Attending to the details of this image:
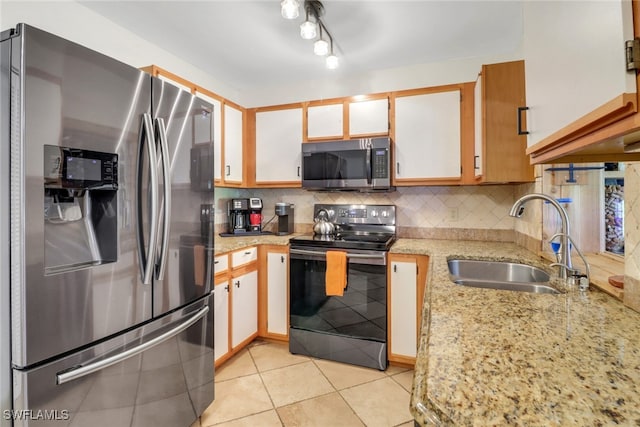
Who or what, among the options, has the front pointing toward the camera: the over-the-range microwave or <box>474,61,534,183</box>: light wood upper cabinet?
the over-the-range microwave

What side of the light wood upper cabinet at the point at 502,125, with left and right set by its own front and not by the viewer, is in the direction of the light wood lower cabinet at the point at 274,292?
front

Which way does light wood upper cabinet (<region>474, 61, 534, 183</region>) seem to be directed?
to the viewer's left

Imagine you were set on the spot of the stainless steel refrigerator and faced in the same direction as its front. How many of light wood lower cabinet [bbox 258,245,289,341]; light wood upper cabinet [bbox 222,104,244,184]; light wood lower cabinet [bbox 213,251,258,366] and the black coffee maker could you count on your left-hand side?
4

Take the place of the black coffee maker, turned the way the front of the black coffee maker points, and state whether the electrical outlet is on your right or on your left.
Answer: on your left

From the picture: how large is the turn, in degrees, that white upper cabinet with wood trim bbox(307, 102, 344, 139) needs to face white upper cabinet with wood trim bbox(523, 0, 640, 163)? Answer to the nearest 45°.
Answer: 0° — it already faces it

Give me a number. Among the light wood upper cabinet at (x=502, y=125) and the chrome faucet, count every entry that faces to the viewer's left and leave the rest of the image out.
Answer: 2

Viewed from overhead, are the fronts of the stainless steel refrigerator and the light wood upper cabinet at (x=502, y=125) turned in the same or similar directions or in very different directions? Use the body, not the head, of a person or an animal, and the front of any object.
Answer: very different directions

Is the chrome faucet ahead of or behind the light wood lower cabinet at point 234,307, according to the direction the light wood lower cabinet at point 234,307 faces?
ahead

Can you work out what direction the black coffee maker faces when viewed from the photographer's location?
facing the viewer

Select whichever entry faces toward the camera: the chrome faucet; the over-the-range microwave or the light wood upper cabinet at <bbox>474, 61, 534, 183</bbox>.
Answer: the over-the-range microwave

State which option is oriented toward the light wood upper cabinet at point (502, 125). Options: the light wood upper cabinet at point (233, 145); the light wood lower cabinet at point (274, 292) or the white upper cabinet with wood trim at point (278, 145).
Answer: the light wood upper cabinet at point (233, 145)

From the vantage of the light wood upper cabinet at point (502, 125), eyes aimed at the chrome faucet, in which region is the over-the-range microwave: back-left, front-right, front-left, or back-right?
back-right

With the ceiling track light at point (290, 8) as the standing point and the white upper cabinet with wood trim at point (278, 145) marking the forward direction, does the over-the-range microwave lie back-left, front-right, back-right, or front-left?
front-right

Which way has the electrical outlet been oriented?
toward the camera

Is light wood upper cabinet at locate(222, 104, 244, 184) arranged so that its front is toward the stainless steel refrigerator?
no
